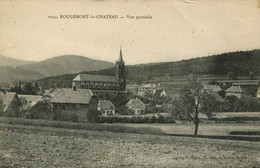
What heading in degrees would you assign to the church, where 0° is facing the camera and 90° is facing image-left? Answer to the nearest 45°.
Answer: approximately 270°

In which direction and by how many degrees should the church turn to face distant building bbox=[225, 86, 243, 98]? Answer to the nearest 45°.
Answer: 0° — it already faces it

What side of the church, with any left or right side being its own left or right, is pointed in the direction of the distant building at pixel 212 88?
front

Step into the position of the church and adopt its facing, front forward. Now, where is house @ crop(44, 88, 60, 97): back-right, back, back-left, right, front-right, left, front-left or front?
back

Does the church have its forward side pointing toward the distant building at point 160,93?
yes

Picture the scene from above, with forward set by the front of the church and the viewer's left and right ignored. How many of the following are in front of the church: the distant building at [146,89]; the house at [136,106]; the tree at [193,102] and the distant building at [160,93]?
4

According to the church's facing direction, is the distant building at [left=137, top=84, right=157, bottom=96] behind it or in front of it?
in front

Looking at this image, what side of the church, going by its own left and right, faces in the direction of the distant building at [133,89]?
front

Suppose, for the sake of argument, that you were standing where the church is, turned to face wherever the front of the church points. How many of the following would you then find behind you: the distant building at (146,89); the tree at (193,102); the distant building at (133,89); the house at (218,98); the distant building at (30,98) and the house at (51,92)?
2

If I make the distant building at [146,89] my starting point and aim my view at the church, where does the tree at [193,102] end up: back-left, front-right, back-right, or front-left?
back-left

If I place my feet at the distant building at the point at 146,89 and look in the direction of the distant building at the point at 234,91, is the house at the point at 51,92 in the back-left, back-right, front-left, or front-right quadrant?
back-right
